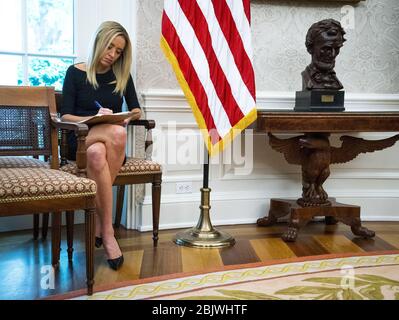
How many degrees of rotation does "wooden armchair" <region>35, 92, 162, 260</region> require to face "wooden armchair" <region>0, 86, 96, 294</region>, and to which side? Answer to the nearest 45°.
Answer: approximately 90° to its right

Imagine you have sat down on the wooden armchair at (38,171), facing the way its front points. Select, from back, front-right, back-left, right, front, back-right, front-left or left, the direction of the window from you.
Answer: back-left

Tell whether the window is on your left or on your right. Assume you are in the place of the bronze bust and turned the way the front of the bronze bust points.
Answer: on your right

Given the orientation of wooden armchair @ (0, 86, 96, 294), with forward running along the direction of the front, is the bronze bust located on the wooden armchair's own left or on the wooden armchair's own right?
on the wooden armchair's own left

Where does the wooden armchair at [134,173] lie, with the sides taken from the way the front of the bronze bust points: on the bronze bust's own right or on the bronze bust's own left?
on the bronze bust's own right

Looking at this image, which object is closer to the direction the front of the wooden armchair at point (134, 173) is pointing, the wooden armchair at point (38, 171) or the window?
the wooden armchair

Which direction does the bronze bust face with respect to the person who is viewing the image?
facing the viewer and to the right of the viewer

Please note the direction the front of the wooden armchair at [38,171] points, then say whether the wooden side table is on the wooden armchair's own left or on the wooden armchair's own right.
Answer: on the wooden armchair's own left

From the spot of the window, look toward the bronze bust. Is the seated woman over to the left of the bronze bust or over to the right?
right

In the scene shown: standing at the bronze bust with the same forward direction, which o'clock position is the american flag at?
The american flag is roughly at 3 o'clock from the bronze bust.

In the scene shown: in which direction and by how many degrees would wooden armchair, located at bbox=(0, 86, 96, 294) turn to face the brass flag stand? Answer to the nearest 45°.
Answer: approximately 90° to its left
